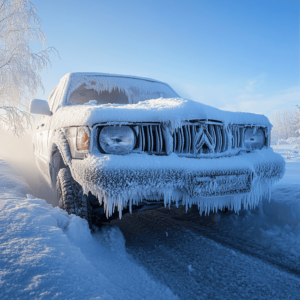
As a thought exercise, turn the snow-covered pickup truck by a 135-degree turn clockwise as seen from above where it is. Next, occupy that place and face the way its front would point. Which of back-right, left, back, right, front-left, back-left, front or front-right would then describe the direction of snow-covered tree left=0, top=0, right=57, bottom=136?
front-right

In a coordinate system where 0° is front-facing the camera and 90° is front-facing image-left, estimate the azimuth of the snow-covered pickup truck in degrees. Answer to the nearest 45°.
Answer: approximately 315°
